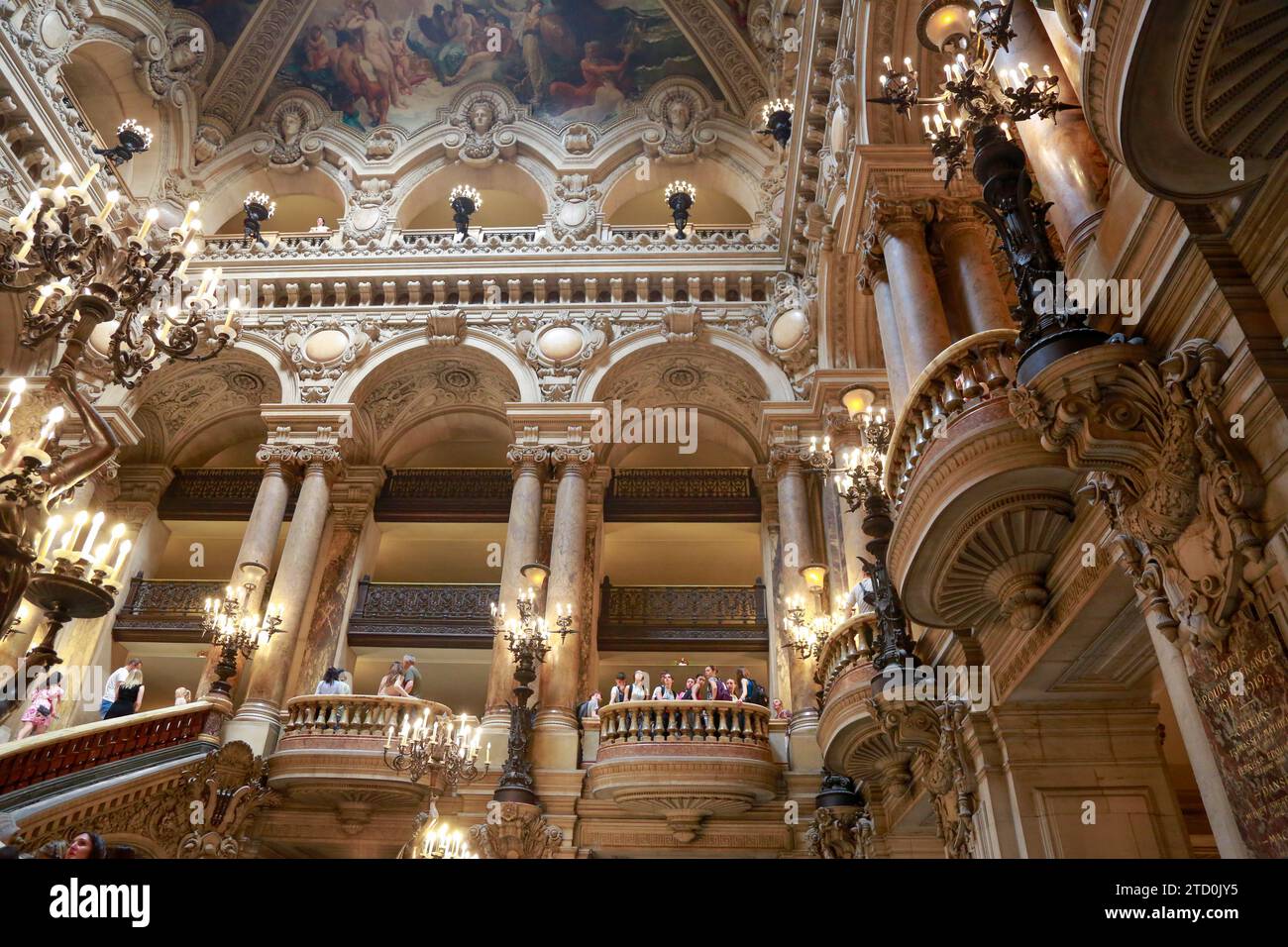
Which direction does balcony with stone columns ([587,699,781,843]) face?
toward the camera

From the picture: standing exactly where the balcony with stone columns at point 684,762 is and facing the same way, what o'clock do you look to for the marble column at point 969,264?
The marble column is roughly at 11 o'clock from the balcony with stone columns.

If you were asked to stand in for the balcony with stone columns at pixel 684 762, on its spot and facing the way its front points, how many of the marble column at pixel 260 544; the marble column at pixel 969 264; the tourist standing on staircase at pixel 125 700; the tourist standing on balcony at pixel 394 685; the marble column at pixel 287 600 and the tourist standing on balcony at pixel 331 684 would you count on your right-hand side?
5

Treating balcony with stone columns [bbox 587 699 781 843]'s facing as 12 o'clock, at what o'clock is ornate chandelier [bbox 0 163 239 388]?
The ornate chandelier is roughly at 1 o'clock from the balcony with stone columns.

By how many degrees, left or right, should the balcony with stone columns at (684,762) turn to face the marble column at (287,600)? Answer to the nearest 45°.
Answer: approximately 90° to its right

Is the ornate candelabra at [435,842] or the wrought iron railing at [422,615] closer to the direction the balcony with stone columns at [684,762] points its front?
the ornate candelabra

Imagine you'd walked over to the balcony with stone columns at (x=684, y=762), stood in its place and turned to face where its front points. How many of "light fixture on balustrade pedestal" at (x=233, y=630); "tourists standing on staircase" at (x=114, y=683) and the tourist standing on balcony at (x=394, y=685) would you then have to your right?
3

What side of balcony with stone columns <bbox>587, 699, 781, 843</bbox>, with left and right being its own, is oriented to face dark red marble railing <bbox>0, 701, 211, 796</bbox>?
right

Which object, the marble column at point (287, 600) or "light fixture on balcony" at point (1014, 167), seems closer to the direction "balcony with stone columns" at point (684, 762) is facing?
the light fixture on balcony

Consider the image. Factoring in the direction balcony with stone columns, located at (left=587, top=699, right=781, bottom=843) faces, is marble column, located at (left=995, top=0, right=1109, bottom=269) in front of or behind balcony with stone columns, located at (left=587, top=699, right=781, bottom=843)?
in front

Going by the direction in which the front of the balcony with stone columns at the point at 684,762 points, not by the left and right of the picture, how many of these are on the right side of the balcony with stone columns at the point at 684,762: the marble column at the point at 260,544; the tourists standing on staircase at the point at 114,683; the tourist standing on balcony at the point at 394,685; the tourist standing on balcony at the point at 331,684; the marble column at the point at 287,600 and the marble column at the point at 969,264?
5

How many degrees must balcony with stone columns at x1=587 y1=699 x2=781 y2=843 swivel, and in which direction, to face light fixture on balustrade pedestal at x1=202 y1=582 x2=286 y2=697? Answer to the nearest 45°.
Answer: approximately 90° to its right

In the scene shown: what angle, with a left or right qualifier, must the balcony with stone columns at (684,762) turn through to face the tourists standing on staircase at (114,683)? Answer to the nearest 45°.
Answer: approximately 90° to its right
